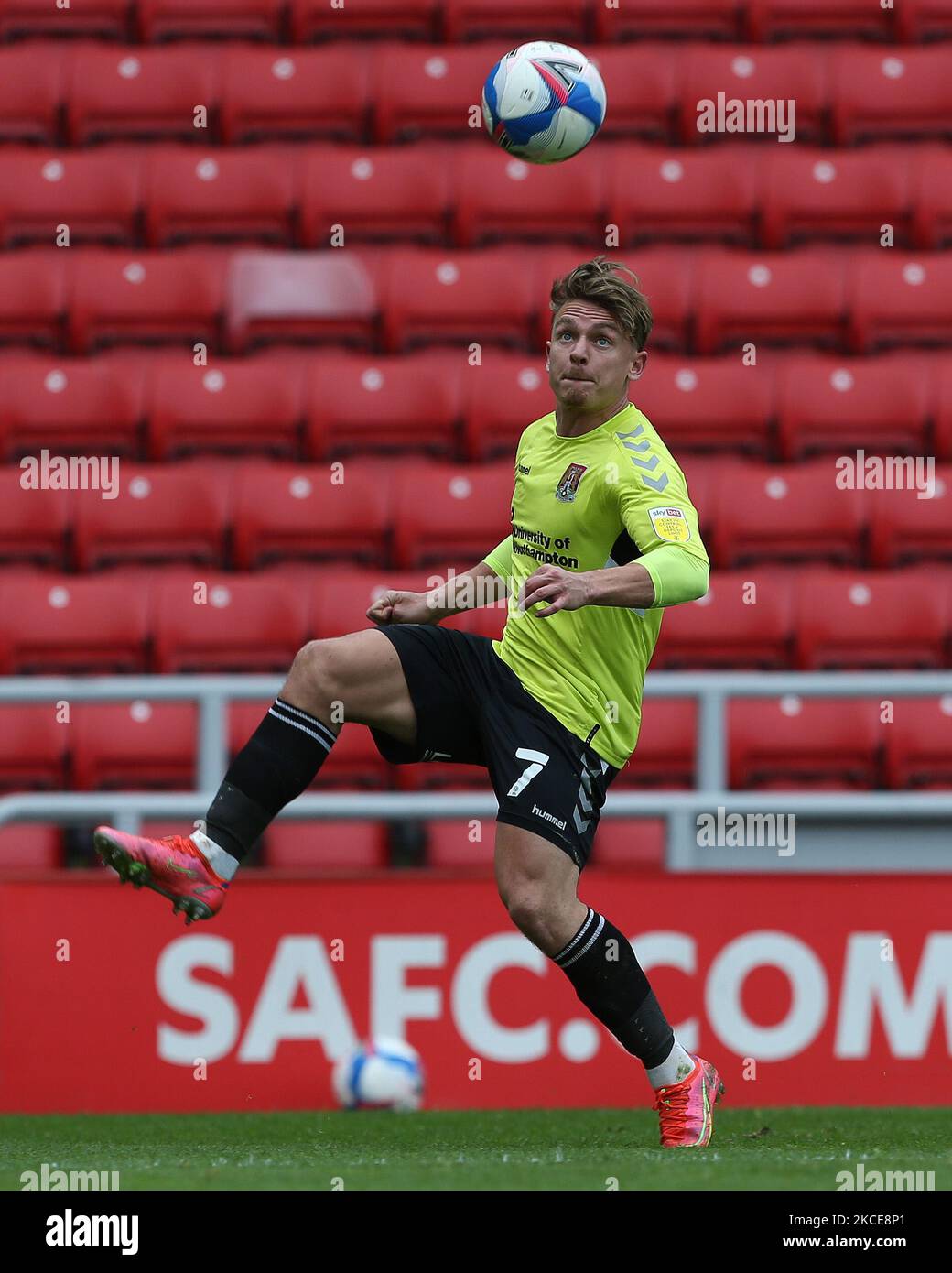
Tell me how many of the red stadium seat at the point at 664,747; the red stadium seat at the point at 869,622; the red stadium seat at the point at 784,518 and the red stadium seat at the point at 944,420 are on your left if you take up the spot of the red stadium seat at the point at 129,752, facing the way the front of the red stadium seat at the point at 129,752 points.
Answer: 4

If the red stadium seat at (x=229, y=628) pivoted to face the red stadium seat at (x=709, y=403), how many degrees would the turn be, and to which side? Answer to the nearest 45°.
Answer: approximately 90° to its left

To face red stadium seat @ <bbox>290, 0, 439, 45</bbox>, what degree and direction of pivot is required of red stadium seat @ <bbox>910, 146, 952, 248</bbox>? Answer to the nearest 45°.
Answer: approximately 90° to its right

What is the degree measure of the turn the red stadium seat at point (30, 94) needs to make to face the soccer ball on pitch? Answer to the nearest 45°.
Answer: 0° — it already faces it

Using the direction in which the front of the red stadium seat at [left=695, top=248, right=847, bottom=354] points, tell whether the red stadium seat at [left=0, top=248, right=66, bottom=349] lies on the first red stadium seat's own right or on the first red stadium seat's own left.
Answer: on the first red stadium seat's own right
